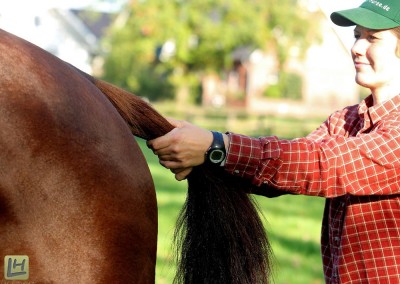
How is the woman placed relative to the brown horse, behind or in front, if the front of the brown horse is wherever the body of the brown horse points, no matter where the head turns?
behind

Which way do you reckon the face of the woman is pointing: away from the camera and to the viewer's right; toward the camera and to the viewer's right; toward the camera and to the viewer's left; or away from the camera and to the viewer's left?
toward the camera and to the viewer's left

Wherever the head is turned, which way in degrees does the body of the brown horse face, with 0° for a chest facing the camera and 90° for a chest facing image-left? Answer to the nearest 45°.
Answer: approximately 90°

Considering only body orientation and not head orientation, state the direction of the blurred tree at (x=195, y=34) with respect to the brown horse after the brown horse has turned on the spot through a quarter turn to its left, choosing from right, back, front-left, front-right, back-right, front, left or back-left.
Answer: back
